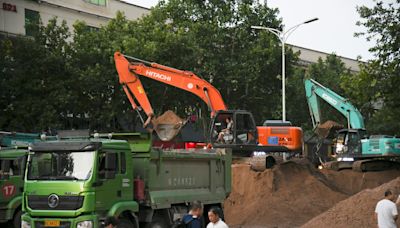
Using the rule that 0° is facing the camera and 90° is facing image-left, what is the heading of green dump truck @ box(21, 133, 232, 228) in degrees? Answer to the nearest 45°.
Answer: approximately 45°

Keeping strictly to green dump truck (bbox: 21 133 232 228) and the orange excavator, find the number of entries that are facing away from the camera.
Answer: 0

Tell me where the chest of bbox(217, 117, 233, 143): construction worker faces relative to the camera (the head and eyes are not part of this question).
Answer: to the viewer's left

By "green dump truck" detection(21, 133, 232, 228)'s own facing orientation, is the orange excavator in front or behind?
behind

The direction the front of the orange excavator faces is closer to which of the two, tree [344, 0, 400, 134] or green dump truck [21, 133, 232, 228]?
the green dump truck

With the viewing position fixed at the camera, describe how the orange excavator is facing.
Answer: facing to the left of the viewer

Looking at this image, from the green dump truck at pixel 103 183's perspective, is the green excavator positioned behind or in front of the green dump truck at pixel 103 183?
behind
